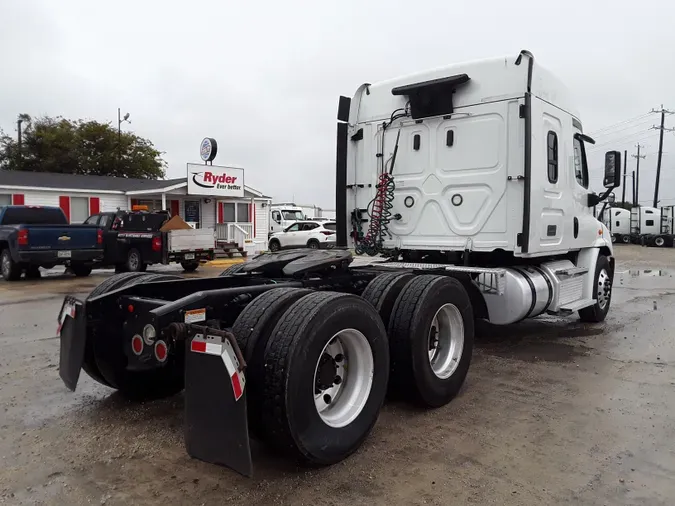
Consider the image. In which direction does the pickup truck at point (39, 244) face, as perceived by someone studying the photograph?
facing away from the viewer and to the left of the viewer

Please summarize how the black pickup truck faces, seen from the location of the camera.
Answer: facing away from the viewer and to the left of the viewer

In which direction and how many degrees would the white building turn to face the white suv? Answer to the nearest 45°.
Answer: approximately 90° to its left

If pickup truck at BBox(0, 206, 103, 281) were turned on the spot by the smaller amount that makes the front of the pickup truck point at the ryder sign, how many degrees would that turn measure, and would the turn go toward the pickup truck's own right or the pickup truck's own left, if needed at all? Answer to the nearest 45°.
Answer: approximately 90° to the pickup truck's own right

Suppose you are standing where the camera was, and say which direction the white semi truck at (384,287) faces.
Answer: facing away from the viewer and to the right of the viewer

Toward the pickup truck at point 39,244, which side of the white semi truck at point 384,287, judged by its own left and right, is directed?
left

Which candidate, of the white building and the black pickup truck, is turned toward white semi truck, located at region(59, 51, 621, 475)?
the white building

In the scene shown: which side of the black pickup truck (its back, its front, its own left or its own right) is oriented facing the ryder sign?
right
